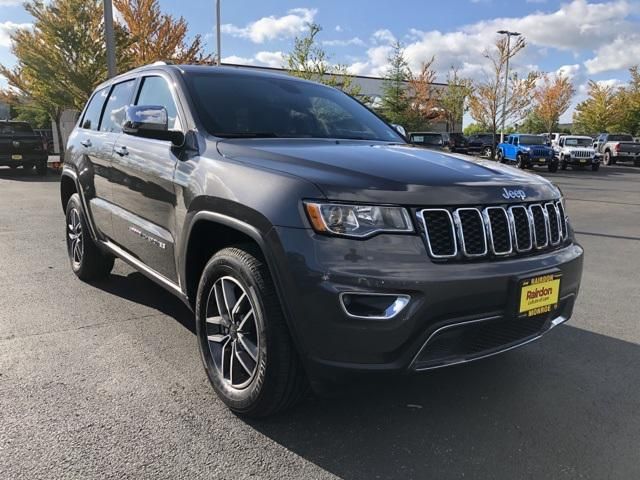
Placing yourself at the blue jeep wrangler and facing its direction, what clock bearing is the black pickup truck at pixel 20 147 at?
The black pickup truck is roughly at 3 o'clock from the blue jeep wrangler.

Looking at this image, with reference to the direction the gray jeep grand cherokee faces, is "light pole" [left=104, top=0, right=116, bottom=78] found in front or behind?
behind

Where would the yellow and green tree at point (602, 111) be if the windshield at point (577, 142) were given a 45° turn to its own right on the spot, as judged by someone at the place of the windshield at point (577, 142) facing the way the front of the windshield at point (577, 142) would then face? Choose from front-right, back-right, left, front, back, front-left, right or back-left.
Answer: back-right

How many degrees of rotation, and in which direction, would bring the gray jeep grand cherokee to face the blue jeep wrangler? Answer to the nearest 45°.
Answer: approximately 135° to its left

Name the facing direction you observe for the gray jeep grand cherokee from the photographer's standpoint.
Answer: facing the viewer and to the right of the viewer

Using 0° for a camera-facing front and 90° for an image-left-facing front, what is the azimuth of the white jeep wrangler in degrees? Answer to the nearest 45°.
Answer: approximately 0°

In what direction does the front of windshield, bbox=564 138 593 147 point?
toward the camera

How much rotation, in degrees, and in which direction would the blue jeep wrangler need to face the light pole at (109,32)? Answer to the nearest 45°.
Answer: approximately 90° to its right

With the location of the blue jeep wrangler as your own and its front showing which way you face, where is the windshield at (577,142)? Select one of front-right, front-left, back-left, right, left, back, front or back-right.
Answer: left

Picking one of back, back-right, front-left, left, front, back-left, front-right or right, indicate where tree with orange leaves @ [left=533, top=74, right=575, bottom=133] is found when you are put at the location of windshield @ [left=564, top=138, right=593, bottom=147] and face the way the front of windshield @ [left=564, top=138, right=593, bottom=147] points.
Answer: back

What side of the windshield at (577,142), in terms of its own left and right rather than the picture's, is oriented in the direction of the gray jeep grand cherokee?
front

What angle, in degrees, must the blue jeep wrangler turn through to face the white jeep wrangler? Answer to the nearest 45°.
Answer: approximately 90° to its left
